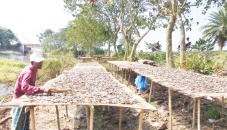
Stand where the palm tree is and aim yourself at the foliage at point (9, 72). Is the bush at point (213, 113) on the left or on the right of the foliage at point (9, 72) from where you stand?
left

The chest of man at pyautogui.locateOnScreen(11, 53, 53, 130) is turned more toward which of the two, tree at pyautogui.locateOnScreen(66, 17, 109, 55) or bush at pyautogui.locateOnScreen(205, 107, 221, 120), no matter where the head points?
the bush

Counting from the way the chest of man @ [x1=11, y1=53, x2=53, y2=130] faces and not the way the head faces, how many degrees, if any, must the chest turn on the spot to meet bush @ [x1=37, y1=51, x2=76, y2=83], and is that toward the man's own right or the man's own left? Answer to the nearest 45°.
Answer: approximately 90° to the man's own left

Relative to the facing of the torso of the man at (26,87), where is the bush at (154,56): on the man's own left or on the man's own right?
on the man's own left

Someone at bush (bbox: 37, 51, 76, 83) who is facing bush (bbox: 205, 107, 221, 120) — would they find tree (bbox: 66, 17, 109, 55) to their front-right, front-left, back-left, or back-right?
back-left

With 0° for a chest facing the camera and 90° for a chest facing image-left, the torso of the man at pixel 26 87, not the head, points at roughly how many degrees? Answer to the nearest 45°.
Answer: approximately 270°

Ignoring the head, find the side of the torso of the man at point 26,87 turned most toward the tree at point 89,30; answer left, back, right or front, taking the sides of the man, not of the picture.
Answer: left
